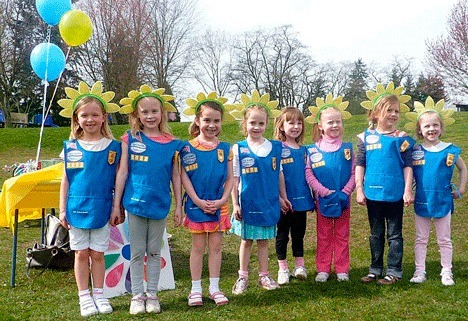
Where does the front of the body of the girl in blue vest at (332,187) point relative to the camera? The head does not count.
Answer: toward the camera

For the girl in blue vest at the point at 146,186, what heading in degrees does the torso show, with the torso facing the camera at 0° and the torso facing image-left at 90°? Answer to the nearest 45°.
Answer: approximately 0°

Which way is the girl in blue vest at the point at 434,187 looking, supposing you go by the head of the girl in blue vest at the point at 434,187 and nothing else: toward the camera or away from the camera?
toward the camera

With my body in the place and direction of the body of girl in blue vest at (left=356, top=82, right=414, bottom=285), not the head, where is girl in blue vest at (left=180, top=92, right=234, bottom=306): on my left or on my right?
on my right

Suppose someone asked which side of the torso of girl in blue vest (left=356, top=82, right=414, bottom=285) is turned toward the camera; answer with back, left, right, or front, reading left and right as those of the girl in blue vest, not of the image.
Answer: front

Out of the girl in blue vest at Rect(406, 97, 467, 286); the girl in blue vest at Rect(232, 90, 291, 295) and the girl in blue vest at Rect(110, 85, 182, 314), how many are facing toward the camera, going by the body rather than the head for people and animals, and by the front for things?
3

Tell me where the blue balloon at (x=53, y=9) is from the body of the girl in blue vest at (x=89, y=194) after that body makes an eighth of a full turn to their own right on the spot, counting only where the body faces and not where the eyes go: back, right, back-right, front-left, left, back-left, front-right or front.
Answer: back-right

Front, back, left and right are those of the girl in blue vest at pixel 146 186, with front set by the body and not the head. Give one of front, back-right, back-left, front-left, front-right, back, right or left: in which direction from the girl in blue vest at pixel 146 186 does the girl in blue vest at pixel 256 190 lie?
left

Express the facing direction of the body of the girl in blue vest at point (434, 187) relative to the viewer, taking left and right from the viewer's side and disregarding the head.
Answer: facing the viewer

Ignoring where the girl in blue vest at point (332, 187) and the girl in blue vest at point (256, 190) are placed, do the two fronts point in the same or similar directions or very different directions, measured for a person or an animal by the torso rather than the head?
same or similar directions
